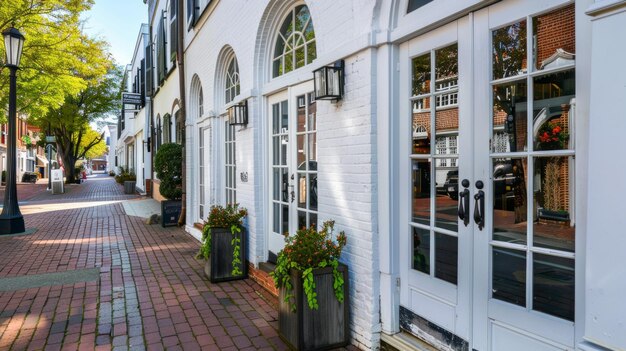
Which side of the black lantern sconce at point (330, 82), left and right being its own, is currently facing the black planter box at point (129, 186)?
right

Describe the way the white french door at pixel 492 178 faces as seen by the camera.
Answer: facing the viewer and to the left of the viewer

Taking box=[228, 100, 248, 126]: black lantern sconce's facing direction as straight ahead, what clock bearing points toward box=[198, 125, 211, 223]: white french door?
The white french door is roughly at 4 o'clock from the black lantern sconce.

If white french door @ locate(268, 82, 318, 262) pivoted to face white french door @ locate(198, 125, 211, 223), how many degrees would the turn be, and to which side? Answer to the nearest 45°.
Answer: approximately 90° to its right

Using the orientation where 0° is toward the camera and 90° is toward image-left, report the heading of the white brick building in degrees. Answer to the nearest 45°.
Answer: approximately 45°

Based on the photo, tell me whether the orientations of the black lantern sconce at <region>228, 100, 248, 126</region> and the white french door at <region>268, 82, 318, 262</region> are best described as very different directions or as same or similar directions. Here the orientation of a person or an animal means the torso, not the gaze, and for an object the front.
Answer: same or similar directions

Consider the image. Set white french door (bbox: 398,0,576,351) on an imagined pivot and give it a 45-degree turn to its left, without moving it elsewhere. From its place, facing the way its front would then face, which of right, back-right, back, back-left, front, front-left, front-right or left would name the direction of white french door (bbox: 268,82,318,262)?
back-right

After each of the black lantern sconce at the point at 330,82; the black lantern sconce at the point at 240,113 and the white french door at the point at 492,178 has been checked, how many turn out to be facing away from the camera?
0

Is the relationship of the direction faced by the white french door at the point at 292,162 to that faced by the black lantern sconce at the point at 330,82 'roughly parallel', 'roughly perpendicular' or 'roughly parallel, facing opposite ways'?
roughly parallel

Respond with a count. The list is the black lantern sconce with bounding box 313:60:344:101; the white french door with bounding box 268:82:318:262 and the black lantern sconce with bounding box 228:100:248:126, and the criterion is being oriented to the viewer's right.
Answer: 0

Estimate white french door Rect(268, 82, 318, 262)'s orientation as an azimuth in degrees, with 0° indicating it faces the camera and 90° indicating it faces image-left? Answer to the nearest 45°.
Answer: approximately 45°

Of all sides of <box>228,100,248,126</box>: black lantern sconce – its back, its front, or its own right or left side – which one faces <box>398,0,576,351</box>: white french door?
left

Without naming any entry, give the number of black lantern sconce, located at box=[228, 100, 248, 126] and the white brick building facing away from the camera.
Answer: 0
